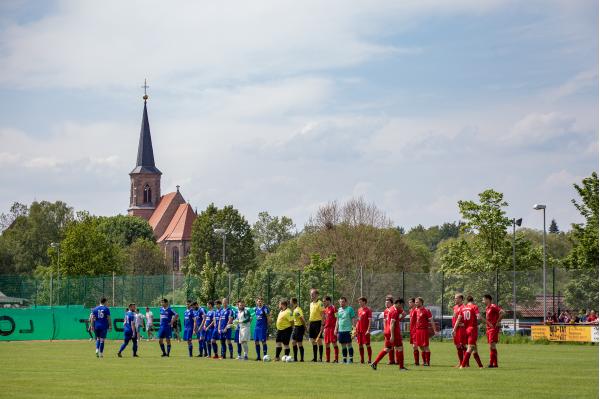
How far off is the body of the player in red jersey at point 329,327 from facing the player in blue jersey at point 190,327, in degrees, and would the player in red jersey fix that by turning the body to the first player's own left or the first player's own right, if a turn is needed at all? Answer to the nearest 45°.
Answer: approximately 90° to the first player's own right

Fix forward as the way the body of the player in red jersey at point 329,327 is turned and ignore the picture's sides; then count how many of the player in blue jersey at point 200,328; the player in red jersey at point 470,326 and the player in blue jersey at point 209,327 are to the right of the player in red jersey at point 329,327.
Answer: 2

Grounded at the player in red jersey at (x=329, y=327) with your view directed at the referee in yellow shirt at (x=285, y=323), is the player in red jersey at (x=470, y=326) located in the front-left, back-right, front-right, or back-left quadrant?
back-left

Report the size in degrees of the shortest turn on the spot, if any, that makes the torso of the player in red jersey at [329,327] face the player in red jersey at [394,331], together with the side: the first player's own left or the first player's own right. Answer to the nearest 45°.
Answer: approximately 45° to the first player's own left

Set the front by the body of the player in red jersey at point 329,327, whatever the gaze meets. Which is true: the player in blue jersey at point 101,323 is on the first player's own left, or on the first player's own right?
on the first player's own right

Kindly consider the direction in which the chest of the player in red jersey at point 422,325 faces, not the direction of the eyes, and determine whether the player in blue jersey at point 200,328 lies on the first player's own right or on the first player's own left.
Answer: on the first player's own right
